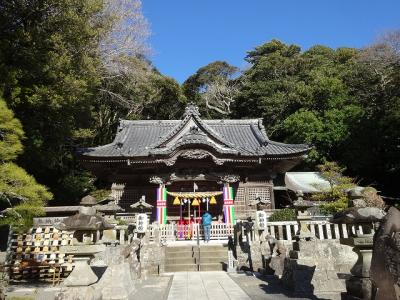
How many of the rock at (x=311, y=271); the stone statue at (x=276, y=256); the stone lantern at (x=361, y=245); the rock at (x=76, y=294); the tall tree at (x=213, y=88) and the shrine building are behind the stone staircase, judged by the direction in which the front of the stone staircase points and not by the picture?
2

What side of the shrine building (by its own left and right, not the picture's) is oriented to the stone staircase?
front

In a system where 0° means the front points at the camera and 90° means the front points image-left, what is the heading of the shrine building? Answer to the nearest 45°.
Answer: approximately 0°

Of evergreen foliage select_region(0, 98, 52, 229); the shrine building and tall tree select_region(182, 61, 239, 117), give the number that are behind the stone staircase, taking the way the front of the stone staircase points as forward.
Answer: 2

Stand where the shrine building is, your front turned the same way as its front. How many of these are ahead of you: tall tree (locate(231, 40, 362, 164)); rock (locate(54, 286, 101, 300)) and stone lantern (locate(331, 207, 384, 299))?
2

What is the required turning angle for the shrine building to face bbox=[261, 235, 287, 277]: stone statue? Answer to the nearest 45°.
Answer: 0° — it already faces it

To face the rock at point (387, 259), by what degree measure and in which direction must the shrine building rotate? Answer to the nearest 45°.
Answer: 0° — it already faces it

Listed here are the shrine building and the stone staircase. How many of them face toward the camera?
2

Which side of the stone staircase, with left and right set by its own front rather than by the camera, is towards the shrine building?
back

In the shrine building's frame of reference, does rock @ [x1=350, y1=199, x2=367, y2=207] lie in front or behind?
in front
